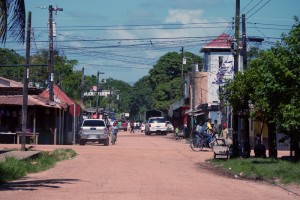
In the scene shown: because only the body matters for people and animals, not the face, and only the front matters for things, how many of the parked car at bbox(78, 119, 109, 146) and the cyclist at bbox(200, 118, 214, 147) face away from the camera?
1

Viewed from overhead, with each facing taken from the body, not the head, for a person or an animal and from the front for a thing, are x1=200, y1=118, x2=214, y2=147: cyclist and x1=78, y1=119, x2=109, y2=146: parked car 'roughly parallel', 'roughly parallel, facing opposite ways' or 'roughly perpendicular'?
roughly perpendicular

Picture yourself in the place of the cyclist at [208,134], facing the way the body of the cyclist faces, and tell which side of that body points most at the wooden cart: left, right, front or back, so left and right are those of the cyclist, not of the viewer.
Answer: right

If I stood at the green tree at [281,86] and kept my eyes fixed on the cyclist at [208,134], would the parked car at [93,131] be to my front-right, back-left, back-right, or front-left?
front-left
